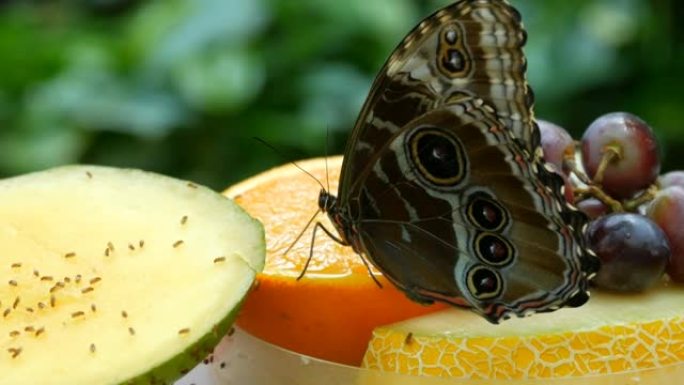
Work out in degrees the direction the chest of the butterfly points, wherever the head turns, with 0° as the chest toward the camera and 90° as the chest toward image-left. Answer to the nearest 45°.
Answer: approximately 90°

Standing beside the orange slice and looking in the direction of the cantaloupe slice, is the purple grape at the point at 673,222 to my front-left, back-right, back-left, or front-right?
front-left
